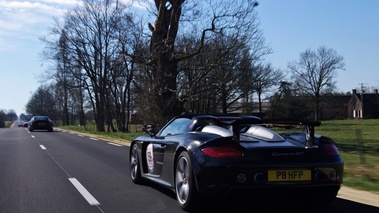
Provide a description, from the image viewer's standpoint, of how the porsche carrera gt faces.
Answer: facing away from the viewer and to the left of the viewer

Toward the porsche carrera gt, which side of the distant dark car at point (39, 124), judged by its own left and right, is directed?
back

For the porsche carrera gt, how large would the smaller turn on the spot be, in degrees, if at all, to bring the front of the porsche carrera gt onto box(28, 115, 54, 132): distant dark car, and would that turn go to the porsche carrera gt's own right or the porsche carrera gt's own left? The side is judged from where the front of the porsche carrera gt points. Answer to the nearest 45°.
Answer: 0° — it already faces it

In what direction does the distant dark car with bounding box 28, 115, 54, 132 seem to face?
away from the camera
